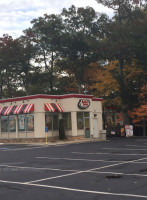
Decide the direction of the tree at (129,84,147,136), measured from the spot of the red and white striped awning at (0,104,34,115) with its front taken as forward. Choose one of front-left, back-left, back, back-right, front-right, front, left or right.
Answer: back-left

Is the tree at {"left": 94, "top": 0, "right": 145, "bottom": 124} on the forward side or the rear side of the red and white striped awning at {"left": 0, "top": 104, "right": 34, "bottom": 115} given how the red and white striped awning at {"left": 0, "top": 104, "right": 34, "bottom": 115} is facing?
on the rear side

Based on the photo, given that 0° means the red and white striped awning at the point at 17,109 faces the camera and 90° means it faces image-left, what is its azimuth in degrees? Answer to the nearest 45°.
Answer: approximately 45°
